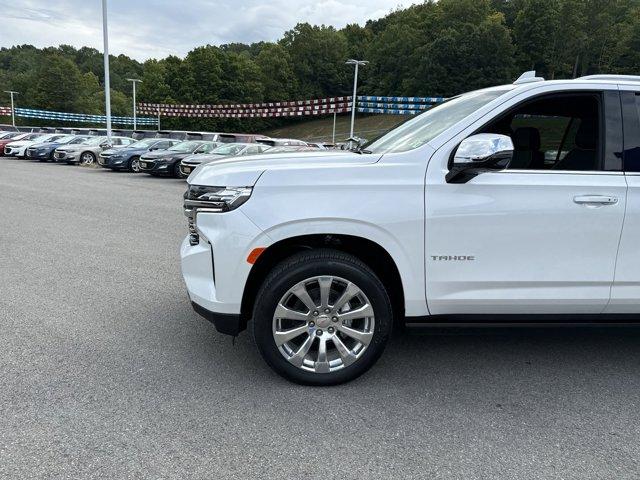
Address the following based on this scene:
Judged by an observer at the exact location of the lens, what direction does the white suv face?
facing to the left of the viewer

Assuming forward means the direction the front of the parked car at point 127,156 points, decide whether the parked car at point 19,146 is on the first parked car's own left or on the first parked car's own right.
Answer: on the first parked car's own right

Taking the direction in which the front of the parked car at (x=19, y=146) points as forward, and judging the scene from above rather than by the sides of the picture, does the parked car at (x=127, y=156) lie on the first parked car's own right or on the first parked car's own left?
on the first parked car's own left

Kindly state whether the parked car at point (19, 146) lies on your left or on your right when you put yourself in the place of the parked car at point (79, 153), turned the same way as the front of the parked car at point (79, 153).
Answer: on your right

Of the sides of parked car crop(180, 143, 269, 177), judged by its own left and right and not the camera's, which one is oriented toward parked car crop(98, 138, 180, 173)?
right

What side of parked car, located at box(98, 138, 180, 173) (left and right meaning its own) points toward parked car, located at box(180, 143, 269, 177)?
left

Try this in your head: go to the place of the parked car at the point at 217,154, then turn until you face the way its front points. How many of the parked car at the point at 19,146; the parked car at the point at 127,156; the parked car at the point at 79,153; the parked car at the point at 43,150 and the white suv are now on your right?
4

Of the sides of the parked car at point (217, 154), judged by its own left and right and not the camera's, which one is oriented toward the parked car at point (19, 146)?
right

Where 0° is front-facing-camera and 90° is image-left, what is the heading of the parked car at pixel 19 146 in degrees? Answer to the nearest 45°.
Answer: approximately 45°
